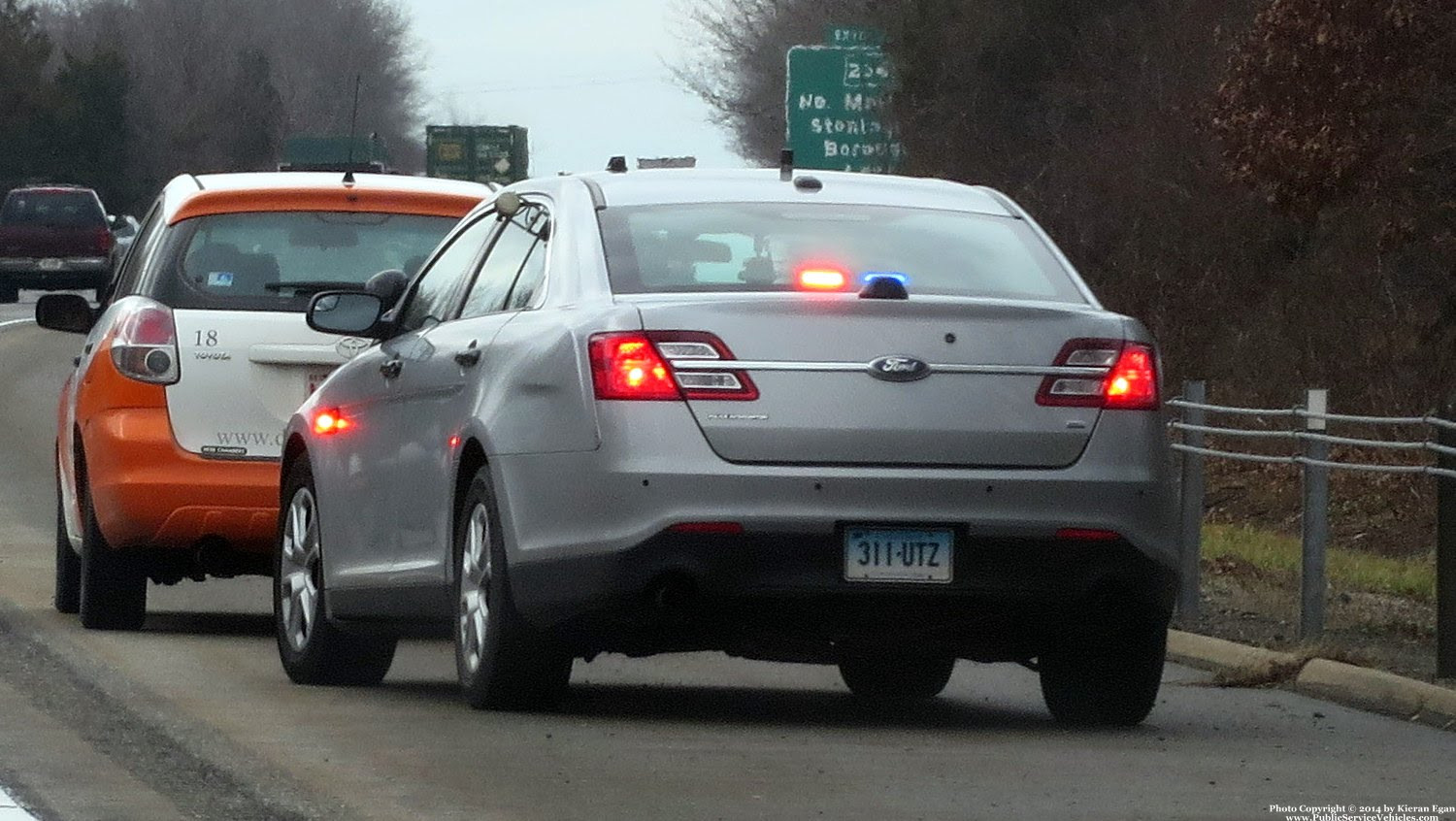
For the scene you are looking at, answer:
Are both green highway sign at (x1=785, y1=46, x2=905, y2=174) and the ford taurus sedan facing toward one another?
yes

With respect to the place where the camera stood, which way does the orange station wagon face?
facing away from the viewer

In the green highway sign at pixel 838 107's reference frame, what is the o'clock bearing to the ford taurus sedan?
The ford taurus sedan is roughly at 12 o'clock from the green highway sign.

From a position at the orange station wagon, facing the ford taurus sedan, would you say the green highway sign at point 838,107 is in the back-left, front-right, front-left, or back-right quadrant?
back-left

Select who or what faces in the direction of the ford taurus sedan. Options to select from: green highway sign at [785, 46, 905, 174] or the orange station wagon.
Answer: the green highway sign

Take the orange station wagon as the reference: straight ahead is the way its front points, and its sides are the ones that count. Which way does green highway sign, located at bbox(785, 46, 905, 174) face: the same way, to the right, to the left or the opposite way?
the opposite way

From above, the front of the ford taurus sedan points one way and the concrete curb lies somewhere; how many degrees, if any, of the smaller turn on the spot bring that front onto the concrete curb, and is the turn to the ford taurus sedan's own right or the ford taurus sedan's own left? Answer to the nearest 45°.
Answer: approximately 45° to the ford taurus sedan's own right

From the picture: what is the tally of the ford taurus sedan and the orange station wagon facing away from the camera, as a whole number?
2

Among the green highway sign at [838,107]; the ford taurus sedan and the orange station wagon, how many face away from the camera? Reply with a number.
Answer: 2

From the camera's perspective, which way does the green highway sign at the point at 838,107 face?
toward the camera

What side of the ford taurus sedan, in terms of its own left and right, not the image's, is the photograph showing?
back

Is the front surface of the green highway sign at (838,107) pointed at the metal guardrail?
yes

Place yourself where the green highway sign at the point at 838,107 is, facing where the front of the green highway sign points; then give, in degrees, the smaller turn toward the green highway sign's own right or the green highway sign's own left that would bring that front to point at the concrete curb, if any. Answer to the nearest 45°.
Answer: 0° — it already faces it

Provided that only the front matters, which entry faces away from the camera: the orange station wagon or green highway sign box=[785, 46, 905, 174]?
the orange station wagon

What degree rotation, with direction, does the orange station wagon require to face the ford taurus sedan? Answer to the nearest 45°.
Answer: approximately 135° to its right

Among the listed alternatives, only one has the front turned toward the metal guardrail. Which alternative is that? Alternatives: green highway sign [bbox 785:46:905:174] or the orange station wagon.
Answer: the green highway sign
